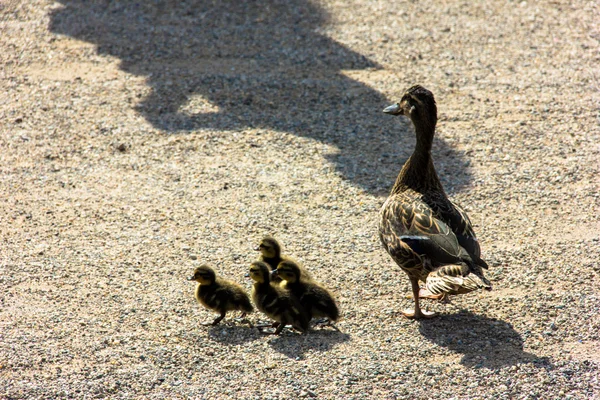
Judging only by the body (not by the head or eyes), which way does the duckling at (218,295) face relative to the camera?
to the viewer's left

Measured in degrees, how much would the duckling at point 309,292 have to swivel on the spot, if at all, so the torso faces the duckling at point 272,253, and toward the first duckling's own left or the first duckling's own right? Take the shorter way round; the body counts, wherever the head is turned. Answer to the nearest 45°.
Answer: approximately 45° to the first duckling's own right

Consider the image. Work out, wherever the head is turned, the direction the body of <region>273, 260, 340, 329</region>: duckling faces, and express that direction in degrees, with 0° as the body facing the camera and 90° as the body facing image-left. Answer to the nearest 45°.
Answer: approximately 90°

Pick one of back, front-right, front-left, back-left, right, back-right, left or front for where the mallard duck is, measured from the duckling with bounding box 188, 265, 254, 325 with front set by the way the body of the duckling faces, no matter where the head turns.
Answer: back

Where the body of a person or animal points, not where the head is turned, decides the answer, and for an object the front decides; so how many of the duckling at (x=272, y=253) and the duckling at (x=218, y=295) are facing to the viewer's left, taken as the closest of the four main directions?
2

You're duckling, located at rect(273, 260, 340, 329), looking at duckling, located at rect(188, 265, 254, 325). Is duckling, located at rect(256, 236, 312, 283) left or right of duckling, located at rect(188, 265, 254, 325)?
right

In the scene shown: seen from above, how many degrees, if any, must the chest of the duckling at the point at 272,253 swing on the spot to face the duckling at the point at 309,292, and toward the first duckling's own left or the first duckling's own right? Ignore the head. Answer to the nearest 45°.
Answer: approximately 135° to the first duckling's own left

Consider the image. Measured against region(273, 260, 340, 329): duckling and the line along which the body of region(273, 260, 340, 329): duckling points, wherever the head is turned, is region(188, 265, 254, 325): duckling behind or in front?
in front

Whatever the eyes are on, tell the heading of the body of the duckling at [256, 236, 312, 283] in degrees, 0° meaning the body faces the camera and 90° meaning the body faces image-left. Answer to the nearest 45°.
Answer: approximately 90°
